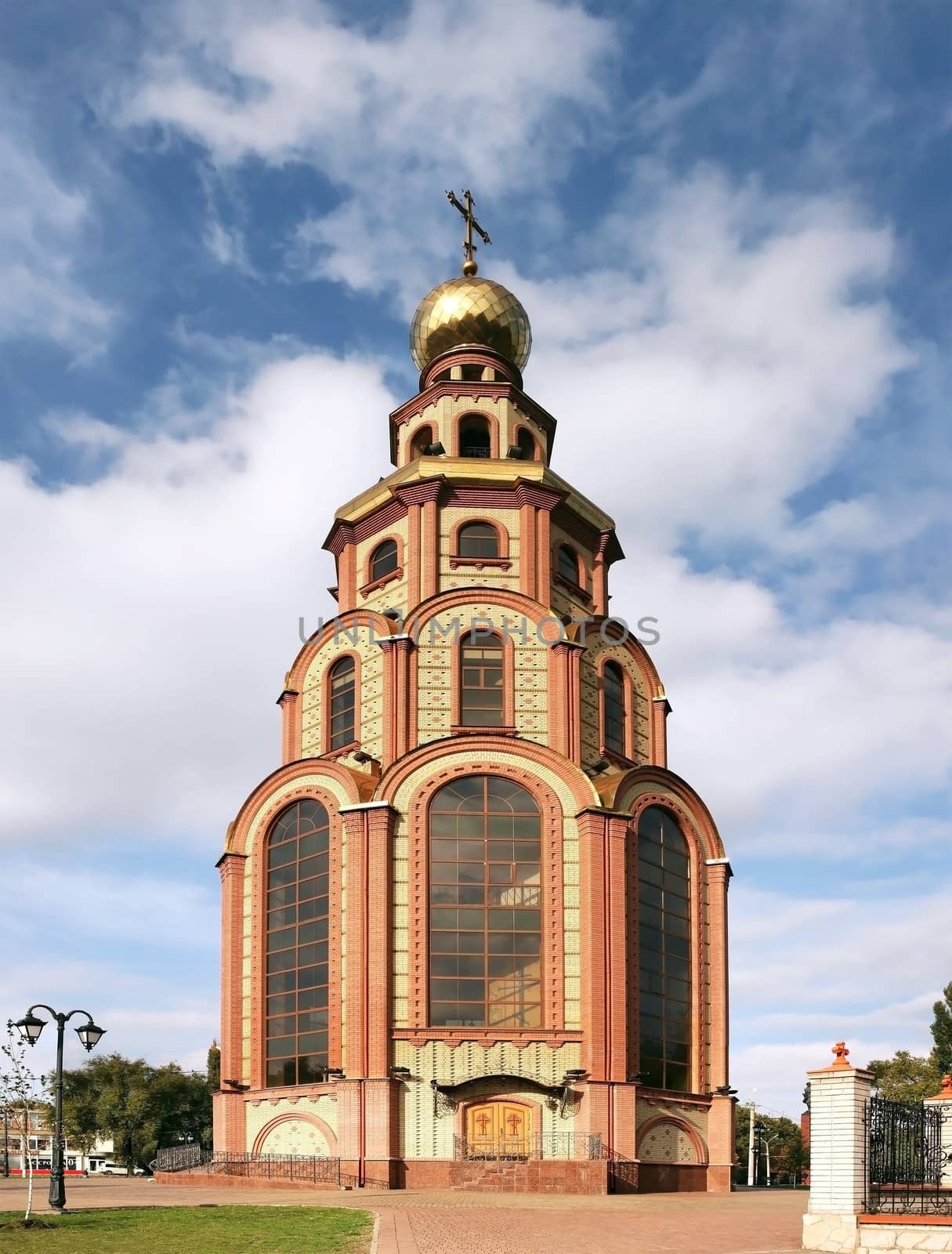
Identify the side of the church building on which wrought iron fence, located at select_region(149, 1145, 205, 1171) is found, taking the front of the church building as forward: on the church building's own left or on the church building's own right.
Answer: on the church building's own right

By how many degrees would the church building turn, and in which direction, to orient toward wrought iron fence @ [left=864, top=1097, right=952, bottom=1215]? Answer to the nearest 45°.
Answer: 0° — it already faces it

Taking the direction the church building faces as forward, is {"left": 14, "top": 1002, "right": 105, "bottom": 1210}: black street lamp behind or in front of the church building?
in front

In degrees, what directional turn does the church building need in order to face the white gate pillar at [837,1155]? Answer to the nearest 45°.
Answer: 0° — it already faces it

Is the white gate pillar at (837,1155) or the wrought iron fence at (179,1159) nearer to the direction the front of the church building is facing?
the white gate pillar

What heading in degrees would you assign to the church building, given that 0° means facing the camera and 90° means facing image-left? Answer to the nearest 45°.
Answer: approximately 0°
